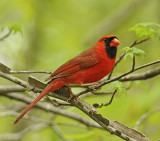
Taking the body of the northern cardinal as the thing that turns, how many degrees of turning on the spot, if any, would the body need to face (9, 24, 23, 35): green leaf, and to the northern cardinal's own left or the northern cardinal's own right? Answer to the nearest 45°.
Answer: approximately 180°

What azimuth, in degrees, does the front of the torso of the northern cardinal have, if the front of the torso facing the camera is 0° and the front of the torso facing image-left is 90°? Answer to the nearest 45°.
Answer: approximately 270°
